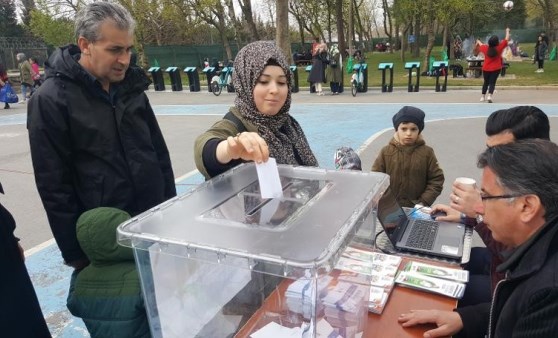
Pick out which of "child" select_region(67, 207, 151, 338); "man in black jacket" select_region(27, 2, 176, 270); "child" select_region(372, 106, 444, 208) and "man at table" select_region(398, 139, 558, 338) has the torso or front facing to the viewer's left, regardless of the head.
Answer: the man at table

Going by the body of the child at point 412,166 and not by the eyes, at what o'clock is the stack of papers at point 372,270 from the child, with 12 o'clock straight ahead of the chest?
The stack of papers is roughly at 12 o'clock from the child.

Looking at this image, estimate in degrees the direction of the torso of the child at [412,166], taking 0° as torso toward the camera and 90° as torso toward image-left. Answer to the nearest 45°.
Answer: approximately 0°

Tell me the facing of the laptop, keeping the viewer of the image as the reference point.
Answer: facing to the right of the viewer

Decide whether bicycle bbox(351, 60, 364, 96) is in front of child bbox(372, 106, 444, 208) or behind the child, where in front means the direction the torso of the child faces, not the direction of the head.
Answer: behind

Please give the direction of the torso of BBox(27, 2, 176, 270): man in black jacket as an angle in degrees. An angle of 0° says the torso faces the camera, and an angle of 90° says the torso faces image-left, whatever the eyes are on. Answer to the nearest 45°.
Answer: approximately 315°

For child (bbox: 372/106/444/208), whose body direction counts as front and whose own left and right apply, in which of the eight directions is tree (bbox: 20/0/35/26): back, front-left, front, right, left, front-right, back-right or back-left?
back-right

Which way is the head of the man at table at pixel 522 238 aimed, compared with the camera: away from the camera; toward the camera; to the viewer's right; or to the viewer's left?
to the viewer's left

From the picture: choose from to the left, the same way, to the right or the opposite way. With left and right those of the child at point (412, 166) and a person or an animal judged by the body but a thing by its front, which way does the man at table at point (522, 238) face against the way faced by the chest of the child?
to the right

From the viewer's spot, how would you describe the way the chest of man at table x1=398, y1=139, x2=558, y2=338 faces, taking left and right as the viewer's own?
facing to the left of the viewer
